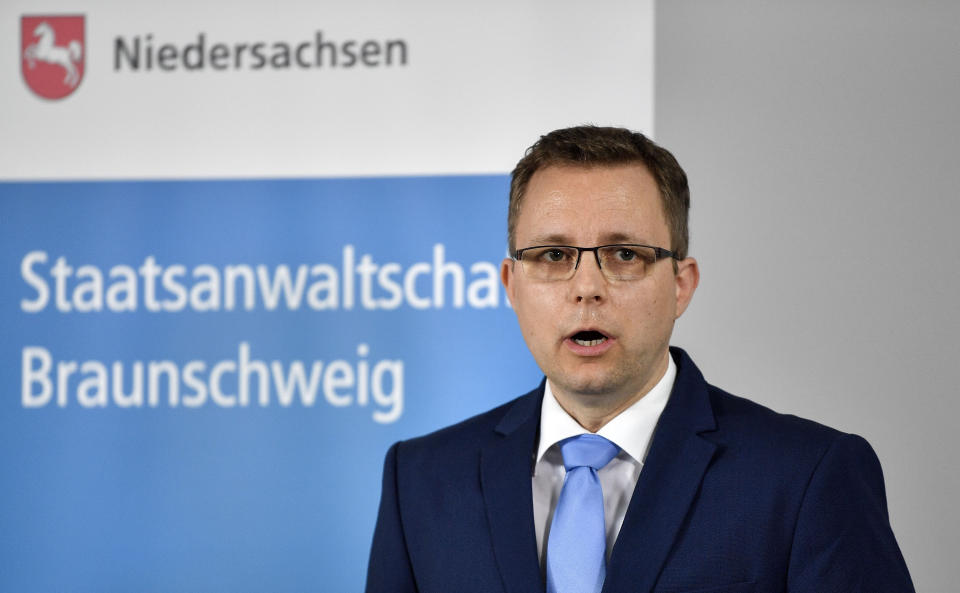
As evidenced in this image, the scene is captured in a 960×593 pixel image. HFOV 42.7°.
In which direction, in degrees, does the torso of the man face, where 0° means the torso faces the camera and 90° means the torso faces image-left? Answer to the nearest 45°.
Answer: approximately 0°
